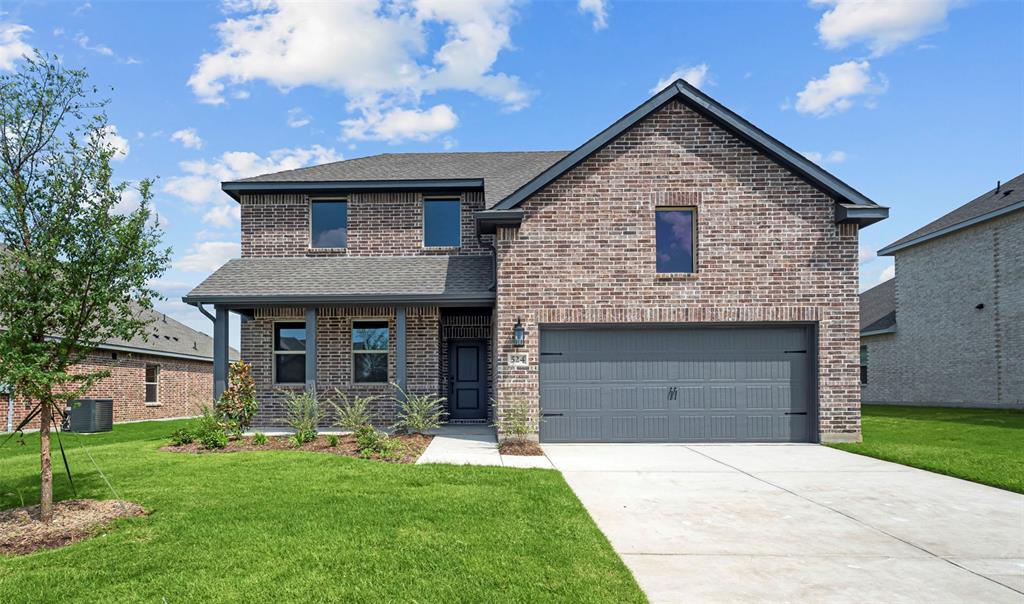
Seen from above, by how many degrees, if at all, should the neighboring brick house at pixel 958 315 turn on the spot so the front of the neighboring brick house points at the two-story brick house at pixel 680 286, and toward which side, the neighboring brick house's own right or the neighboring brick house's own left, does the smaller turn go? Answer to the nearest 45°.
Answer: approximately 45° to the neighboring brick house's own right

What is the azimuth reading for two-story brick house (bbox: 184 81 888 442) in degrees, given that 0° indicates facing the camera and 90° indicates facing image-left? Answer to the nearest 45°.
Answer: approximately 0°

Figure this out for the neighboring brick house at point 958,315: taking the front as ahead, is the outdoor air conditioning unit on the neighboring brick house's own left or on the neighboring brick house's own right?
on the neighboring brick house's own right

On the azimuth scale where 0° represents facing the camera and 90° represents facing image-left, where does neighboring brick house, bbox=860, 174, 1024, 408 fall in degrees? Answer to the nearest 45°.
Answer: approximately 315°

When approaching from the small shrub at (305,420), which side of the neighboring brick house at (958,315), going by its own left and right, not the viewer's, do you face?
right

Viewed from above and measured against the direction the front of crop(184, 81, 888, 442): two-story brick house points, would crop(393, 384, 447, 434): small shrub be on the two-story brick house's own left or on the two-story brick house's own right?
on the two-story brick house's own right

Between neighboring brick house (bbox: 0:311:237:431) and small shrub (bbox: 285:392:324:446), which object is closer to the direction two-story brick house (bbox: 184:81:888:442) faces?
the small shrub
